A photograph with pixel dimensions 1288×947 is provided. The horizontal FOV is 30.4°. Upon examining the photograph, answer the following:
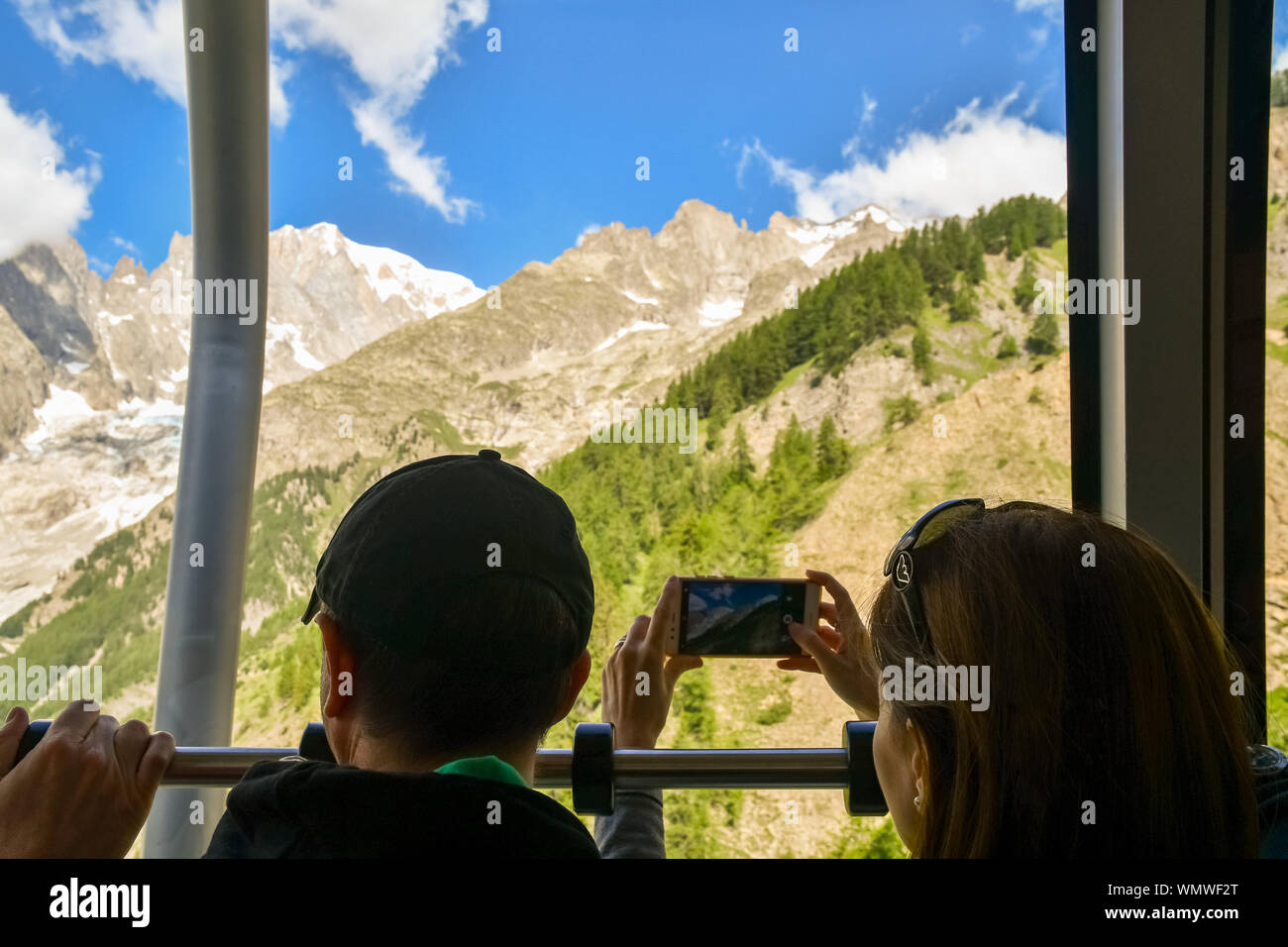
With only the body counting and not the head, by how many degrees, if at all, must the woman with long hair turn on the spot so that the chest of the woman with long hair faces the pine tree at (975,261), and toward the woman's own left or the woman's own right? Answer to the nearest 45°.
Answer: approximately 45° to the woman's own right

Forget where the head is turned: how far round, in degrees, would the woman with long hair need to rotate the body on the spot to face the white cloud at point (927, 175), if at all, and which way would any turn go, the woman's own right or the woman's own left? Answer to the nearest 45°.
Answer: approximately 45° to the woman's own right

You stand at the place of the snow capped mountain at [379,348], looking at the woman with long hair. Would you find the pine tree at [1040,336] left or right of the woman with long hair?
left

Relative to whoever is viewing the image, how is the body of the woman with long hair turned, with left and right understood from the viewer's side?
facing away from the viewer and to the left of the viewer

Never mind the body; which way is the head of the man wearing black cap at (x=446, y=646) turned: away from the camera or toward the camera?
away from the camera
